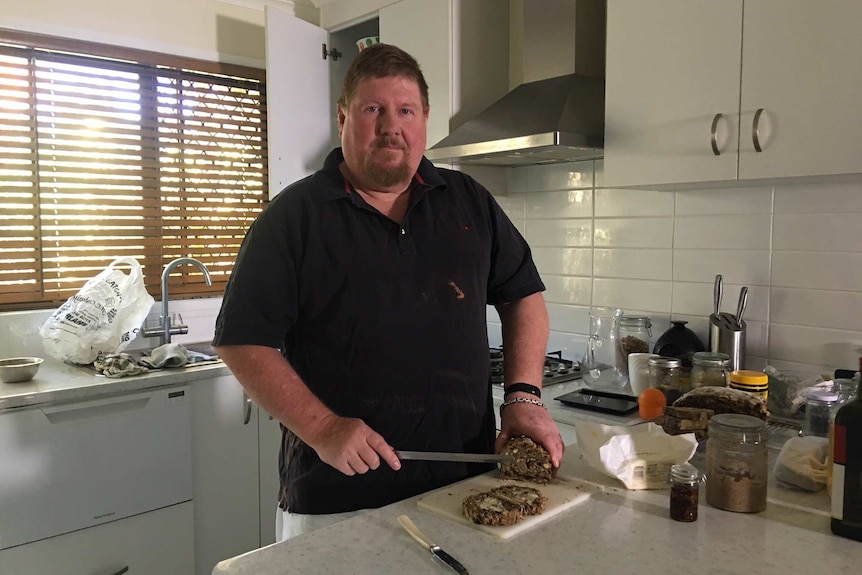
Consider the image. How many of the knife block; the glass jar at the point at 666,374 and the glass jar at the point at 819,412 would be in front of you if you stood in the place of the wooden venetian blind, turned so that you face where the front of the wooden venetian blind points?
3

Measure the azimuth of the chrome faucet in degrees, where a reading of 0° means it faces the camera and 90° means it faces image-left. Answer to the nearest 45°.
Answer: approximately 270°

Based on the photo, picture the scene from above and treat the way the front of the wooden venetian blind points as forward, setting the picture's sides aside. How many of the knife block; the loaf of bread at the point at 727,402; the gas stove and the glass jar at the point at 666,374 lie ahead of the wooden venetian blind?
4

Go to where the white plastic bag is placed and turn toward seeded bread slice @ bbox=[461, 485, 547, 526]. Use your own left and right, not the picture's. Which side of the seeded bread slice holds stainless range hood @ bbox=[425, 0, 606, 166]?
left

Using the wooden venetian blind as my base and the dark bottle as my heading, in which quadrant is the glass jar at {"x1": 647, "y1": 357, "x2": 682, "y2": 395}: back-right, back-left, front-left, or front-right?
front-left

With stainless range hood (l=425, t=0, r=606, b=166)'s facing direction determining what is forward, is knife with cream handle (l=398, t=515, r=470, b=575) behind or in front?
in front

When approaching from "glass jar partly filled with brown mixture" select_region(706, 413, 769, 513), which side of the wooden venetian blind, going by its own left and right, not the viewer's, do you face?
front

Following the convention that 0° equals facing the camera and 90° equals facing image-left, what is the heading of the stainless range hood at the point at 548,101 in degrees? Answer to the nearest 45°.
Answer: approximately 45°

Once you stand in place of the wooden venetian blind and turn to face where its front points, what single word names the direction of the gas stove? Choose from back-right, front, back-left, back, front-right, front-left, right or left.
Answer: front

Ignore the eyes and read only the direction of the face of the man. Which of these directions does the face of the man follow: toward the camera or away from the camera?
toward the camera

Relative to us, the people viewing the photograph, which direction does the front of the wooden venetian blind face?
facing the viewer and to the right of the viewer
